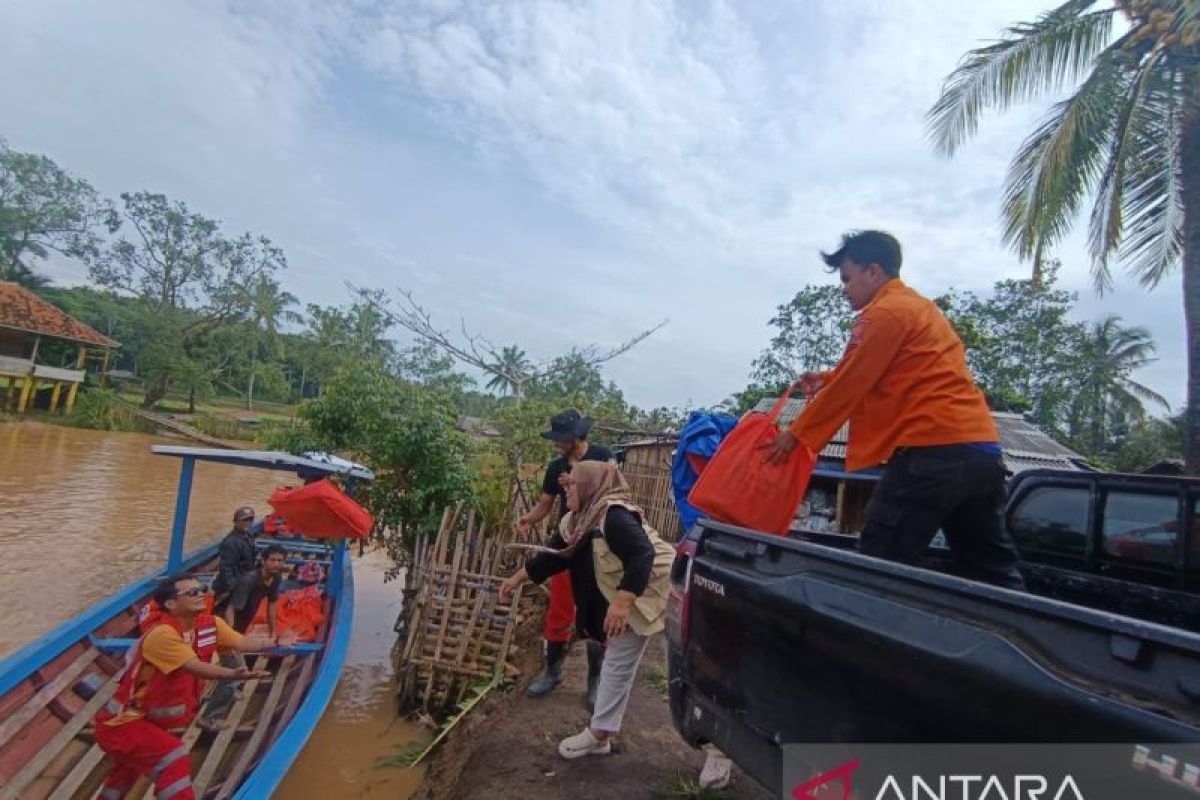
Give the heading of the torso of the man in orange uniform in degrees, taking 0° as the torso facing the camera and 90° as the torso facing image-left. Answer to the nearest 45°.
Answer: approximately 90°

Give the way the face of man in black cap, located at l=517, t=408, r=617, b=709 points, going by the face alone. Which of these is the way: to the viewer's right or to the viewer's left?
to the viewer's left

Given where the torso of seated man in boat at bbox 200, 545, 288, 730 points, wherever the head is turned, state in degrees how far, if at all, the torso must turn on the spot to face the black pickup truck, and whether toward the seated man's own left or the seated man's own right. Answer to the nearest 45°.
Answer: approximately 45° to the seated man's own left

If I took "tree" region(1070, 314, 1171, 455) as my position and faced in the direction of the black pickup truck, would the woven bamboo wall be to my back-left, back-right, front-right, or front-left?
front-right

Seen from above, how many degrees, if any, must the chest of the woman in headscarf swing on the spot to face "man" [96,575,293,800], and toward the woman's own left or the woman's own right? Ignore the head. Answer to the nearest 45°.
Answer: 0° — they already face them

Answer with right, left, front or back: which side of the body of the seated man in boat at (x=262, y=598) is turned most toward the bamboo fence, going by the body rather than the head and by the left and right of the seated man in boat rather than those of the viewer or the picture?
left

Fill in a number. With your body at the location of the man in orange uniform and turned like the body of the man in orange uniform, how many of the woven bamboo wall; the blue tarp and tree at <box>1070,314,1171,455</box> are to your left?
0

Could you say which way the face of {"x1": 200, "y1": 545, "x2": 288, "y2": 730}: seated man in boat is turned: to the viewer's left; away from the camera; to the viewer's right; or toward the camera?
toward the camera

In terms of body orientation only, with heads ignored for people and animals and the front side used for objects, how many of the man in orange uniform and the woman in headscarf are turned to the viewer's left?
2

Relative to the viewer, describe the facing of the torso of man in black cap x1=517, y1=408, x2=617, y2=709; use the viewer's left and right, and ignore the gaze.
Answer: facing the viewer and to the left of the viewer

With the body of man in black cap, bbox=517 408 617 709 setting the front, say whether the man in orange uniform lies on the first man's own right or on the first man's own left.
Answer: on the first man's own left

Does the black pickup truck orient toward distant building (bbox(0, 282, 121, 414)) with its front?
no

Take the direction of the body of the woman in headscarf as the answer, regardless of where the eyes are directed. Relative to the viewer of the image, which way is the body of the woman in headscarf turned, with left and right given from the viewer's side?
facing to the left of the viewer
